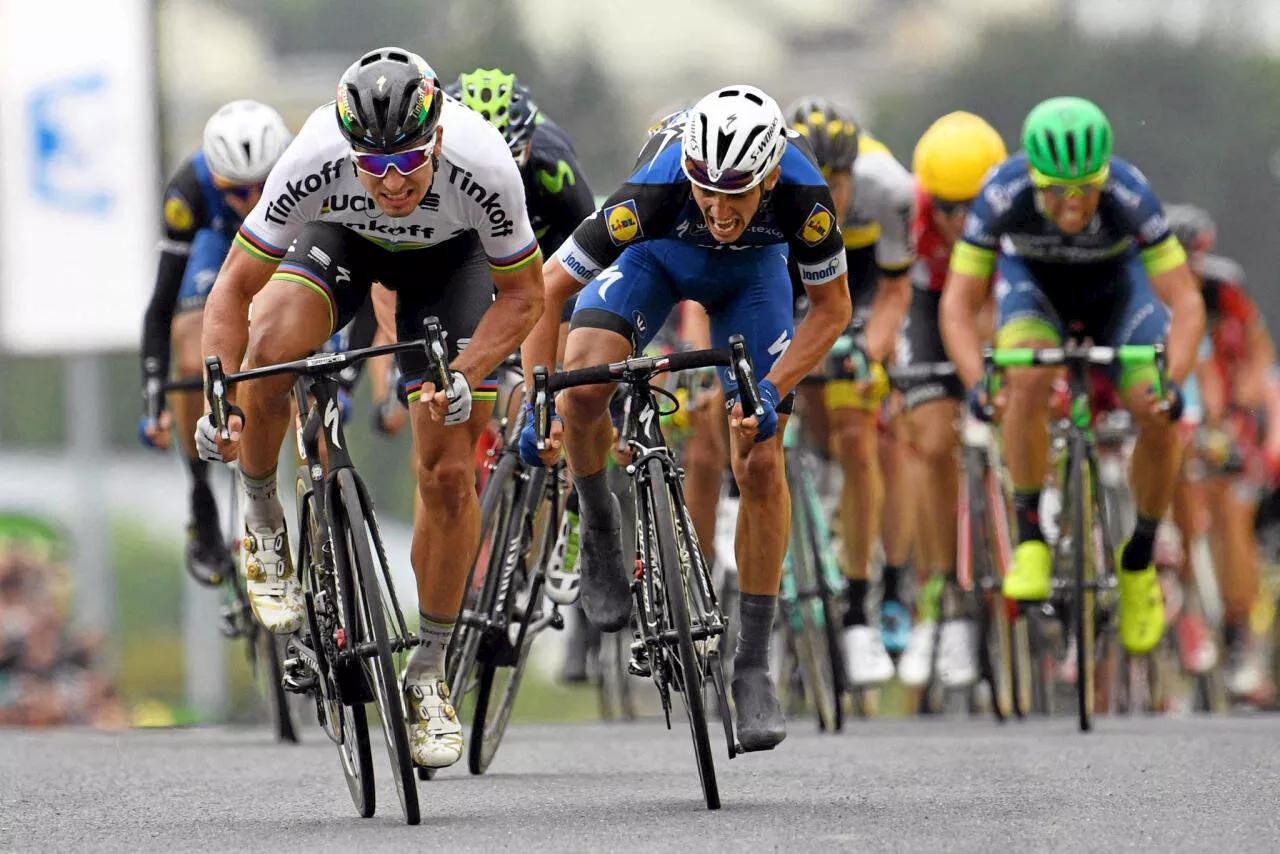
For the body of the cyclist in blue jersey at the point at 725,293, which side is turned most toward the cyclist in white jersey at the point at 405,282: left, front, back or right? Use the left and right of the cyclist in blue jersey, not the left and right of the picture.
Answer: right

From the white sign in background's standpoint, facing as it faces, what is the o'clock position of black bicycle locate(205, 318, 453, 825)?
The black bicycle is roughly at 12 o'clock from the white sign in background.

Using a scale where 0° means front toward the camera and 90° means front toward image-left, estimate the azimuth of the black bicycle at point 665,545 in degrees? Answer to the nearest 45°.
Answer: approximately 0°

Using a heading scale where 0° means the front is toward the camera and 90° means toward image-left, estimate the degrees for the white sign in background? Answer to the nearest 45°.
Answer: approximately 0°

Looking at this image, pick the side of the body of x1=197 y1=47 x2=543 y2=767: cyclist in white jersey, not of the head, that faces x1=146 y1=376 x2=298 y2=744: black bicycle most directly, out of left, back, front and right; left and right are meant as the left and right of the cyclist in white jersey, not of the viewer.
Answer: back

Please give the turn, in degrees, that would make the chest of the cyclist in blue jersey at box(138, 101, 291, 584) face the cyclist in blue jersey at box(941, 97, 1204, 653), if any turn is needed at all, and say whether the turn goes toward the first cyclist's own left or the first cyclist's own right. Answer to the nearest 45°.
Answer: approximately 90° to the first cyclist's own left

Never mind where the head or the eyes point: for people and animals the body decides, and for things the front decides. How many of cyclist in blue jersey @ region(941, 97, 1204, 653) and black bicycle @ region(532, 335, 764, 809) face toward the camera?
2

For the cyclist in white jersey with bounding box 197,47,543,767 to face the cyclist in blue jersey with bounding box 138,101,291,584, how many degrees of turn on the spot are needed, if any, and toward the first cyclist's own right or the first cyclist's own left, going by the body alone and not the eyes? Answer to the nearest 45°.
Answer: approximately 180°
